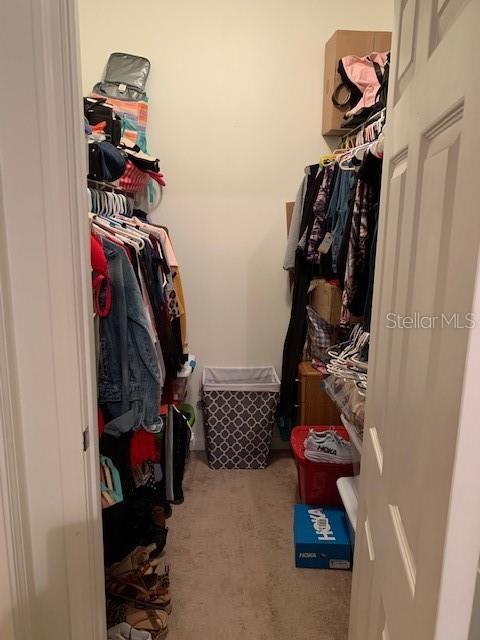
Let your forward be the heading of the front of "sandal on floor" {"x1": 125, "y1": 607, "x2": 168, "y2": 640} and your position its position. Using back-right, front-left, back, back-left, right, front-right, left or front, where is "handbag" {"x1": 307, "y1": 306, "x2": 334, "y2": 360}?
front-left

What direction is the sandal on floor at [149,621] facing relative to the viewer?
to the viewer's right

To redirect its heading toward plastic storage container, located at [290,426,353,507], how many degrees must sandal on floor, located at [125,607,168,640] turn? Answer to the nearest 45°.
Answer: approximately 45° to its left

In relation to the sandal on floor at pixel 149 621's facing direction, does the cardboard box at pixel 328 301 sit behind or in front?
in front
